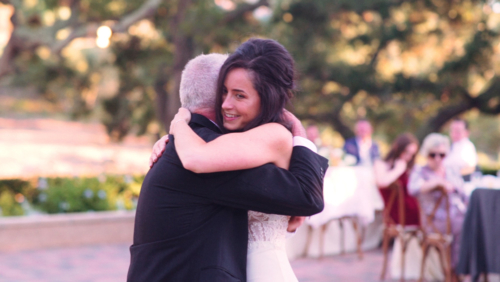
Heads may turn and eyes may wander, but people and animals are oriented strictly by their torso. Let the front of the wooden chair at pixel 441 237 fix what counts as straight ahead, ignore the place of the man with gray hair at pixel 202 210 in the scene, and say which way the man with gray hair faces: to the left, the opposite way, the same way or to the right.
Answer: to the right

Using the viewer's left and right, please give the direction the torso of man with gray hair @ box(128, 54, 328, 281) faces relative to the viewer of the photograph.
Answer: facing away from the viewer and to the right of the viewer

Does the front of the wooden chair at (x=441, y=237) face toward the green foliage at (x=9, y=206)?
no

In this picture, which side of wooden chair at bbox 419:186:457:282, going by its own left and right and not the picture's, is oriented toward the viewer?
back

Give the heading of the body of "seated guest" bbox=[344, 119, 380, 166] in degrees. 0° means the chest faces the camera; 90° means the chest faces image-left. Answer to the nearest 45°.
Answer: approximately 0°

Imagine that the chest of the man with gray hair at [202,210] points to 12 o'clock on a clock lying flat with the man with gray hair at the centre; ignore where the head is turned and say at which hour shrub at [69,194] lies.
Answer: The shrub is roughly at 10 o'clock from the man with gray hair.

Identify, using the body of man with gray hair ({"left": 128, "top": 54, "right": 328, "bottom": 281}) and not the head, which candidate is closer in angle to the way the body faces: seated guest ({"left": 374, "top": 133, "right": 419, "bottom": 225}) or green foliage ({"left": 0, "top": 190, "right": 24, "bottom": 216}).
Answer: the seated guest

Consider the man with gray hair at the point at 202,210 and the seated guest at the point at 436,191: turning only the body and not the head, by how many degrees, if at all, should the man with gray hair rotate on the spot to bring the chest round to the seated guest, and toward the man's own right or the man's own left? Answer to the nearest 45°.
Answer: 0° — they already face them

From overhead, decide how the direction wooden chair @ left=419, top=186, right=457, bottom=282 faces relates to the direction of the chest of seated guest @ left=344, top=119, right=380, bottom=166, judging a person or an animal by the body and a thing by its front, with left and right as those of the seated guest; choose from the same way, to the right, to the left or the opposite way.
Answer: the opposite way
